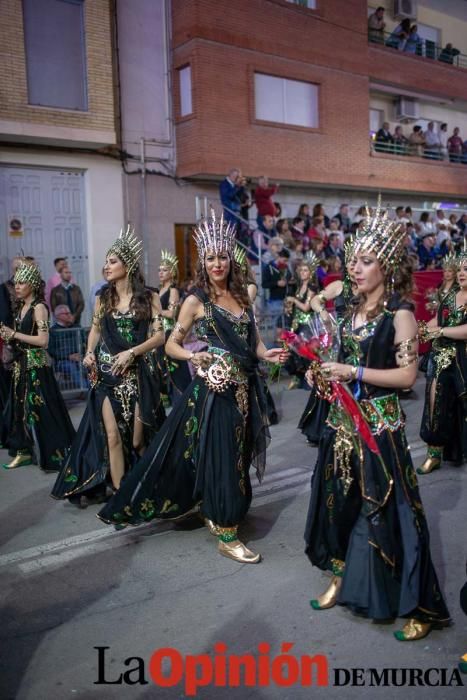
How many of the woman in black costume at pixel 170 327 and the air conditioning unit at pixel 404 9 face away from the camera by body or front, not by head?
0

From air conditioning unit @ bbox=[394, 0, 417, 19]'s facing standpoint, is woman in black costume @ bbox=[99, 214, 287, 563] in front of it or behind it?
in front

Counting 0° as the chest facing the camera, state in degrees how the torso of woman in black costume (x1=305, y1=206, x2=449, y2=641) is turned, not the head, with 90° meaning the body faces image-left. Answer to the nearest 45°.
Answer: approximately 45°

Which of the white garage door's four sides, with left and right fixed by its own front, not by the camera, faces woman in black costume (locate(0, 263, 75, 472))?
front

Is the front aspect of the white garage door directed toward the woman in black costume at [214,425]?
yes

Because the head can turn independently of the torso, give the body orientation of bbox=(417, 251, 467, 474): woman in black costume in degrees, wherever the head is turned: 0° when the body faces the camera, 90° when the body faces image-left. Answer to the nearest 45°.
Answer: approximately 45°
